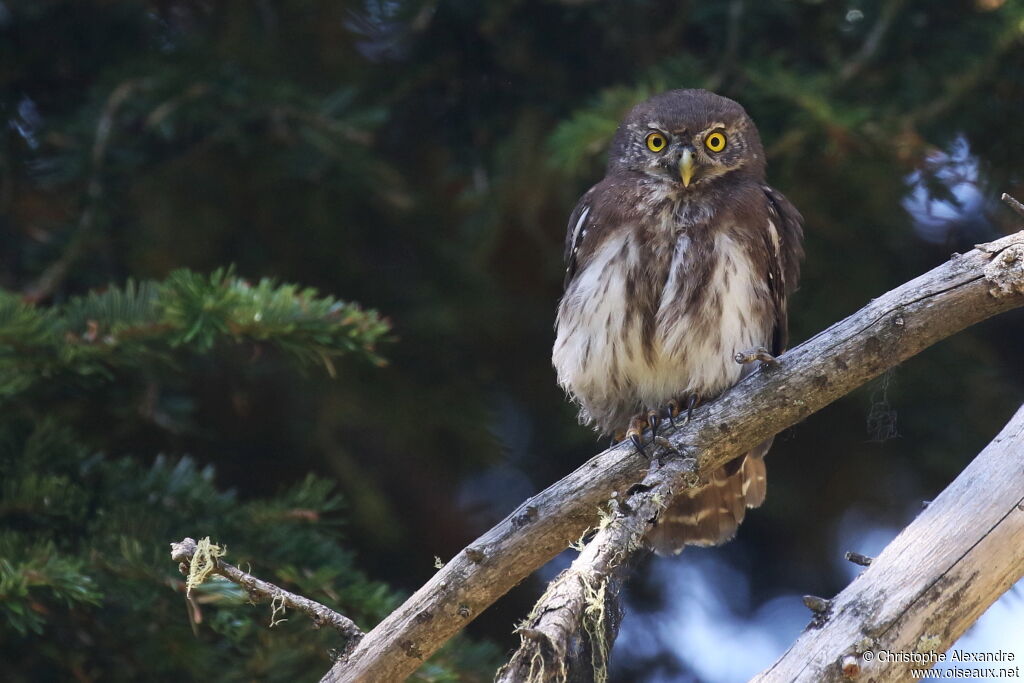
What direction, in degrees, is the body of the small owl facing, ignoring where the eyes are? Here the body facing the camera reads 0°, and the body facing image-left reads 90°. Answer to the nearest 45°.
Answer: approximately 0°
